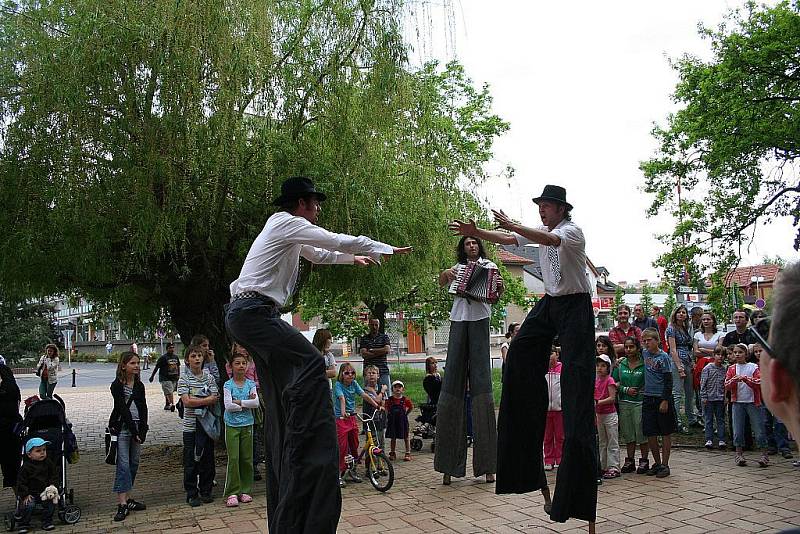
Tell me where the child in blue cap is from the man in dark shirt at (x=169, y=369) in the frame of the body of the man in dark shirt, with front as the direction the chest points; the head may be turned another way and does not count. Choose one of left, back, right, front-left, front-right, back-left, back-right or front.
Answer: front-right

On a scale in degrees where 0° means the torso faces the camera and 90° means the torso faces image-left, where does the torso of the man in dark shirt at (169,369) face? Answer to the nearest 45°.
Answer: approximately 315°

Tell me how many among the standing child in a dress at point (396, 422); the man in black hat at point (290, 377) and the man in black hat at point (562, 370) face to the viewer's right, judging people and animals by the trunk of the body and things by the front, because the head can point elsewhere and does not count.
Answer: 1

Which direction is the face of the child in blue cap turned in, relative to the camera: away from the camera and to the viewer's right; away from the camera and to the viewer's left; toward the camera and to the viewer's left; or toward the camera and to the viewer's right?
toward the camera and to the viewer's right

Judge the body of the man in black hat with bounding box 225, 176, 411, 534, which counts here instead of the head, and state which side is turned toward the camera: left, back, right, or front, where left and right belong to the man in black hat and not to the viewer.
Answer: right

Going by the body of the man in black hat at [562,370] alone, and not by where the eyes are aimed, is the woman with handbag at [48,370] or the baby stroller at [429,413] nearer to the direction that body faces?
the woman with handbag

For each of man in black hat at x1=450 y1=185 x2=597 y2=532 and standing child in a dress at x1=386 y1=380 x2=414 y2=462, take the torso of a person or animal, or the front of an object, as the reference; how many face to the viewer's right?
0

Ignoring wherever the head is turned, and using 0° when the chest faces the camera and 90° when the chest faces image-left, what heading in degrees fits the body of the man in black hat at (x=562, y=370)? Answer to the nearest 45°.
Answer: approximately 45°

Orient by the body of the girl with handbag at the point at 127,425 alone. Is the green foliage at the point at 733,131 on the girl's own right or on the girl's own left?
on the girl's own left

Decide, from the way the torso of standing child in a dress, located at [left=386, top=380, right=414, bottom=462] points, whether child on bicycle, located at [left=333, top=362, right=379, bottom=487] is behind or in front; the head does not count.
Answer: in front

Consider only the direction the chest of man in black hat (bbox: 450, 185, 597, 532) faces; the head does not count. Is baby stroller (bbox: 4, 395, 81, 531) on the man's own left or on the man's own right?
on the man's own right
